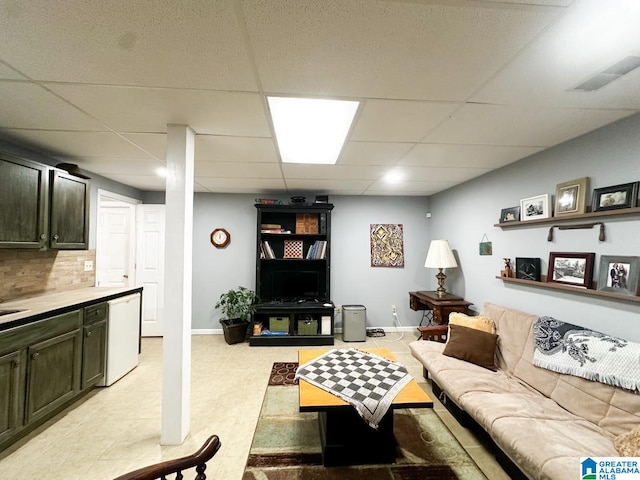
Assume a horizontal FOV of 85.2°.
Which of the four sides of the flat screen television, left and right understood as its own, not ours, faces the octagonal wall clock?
right

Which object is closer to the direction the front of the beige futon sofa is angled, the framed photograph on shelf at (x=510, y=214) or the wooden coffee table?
the wooden coffee table

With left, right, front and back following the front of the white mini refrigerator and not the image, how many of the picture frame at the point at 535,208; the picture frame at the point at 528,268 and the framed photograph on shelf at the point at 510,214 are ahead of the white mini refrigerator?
3

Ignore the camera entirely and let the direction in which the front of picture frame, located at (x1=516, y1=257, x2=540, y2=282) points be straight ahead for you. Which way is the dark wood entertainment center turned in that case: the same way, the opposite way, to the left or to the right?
to the left

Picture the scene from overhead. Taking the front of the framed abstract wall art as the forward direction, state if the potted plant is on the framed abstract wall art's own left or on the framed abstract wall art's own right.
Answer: on the framed abstract wall art's own right

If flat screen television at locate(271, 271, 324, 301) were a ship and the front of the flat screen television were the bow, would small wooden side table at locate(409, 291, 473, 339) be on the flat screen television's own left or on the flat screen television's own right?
on the flat screen television's own left

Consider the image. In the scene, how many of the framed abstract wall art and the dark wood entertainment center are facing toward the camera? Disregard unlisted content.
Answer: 2

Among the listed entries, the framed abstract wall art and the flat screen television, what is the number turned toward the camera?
2

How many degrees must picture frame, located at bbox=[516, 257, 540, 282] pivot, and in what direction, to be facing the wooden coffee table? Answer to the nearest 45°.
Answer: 0° — it already faces it

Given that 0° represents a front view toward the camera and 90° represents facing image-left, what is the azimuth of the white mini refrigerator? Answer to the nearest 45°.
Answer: approximately 315°

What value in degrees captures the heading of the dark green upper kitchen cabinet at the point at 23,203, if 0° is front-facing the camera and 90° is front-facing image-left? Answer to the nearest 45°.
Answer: approximately 315°

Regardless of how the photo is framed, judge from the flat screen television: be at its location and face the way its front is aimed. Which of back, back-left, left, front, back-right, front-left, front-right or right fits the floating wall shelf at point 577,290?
front-left
